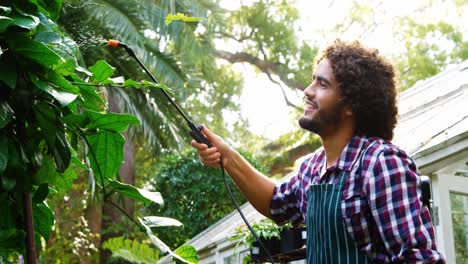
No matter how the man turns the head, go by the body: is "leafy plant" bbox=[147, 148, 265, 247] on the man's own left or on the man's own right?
on the man's own right

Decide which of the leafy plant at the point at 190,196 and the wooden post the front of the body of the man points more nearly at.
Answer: the wooden post

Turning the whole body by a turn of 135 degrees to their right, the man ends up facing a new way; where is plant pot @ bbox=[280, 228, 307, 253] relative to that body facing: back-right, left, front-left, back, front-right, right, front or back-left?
front

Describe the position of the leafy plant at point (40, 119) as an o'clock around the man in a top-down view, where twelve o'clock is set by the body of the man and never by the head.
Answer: The leafy plant is roughly at 12 o'clock from the man.

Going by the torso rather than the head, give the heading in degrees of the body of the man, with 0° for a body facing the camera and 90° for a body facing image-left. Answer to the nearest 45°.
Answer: approximately 45°

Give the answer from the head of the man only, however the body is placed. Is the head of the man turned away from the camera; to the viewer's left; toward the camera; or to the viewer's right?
to the viewer's left
